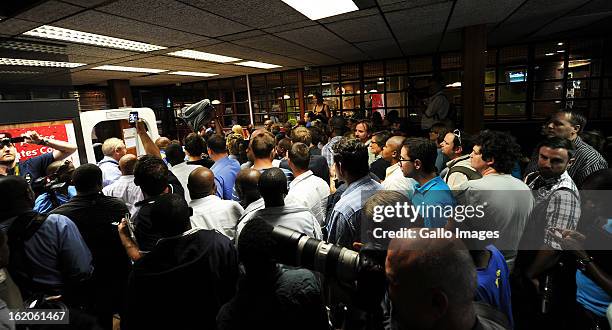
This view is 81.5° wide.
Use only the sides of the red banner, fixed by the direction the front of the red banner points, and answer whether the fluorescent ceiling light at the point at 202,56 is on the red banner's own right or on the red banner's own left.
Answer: on the red banner's own left

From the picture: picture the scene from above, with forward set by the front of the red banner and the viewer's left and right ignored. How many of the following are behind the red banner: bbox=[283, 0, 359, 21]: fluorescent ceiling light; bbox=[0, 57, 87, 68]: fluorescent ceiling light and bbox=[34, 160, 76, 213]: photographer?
1

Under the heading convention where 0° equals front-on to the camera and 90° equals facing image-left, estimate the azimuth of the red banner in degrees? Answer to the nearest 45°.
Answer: approximately 0°

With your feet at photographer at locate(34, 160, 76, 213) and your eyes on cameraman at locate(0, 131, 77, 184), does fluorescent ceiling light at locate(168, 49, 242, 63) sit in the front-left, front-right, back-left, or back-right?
front-right

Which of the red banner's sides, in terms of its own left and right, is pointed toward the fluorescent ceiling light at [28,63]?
back

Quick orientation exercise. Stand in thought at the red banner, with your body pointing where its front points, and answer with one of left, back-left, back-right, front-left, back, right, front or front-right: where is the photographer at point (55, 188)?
front
